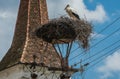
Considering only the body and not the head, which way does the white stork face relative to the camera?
to the viewer's left
